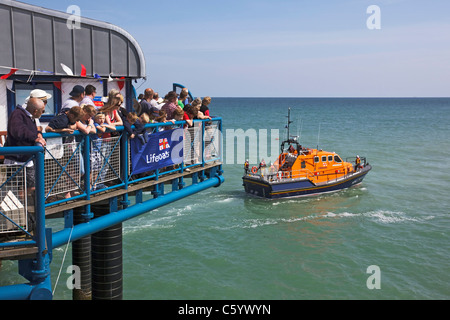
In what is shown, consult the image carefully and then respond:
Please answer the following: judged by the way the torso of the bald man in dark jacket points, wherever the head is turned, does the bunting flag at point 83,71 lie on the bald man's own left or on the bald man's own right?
on the bald man's own left

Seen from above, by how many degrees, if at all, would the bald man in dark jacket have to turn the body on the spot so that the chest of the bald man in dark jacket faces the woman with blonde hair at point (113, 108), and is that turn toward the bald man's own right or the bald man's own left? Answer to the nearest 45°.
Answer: approximately 45° to the bald man's own left

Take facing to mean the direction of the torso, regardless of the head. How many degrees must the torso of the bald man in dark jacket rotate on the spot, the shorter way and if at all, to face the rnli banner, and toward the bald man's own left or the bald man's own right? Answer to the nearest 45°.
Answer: approximately 45° to the bald man's own left

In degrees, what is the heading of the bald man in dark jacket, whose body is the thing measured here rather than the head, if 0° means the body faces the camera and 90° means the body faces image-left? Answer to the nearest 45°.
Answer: approximately 270°
